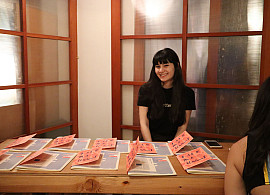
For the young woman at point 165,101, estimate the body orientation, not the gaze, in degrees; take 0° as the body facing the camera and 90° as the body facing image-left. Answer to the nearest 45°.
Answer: approximately 0°

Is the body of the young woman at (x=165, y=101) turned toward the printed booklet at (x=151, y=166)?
yes
